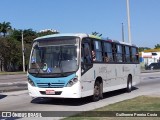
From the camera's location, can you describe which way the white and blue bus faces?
facing the viewer and to the left of the viewer
